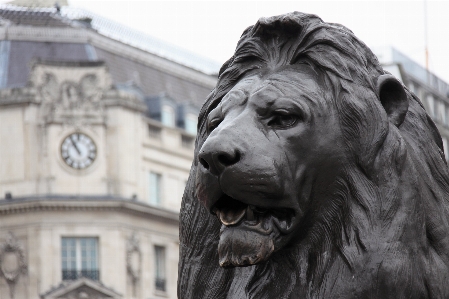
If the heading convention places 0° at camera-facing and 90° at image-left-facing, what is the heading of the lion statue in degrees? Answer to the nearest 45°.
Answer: approximately 45°
